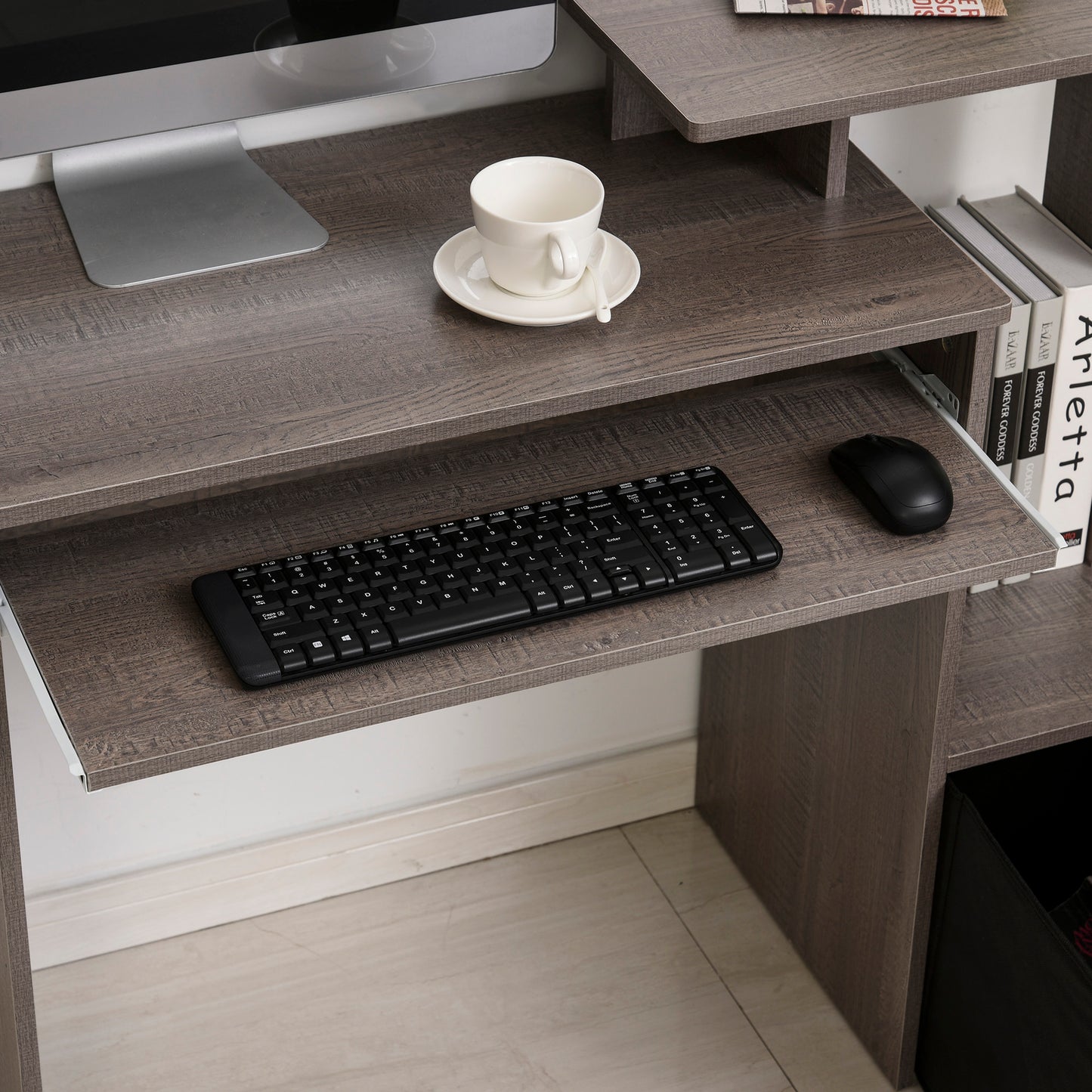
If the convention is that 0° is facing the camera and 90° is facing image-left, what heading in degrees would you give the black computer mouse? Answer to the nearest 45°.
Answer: approximately 135°

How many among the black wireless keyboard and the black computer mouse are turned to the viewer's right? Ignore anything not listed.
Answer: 0

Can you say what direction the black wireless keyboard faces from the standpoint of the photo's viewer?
facing the viewer

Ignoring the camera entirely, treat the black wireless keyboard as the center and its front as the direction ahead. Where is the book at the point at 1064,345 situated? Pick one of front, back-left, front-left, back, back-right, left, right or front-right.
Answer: back-left

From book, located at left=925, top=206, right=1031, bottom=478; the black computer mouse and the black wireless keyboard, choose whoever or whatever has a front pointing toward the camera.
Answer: the black wireless keyboard

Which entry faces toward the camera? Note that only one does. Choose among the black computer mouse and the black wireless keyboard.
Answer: the black wireless keyboard
